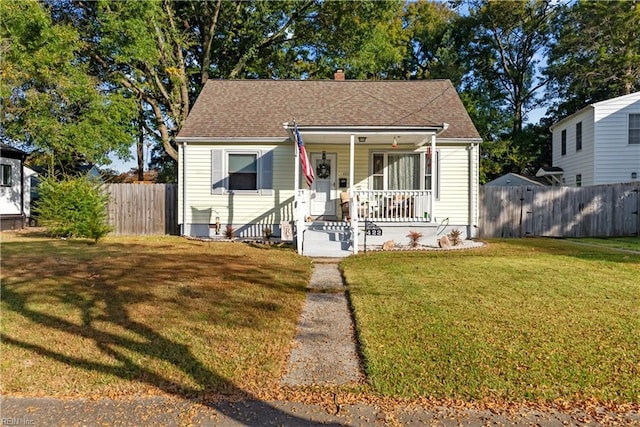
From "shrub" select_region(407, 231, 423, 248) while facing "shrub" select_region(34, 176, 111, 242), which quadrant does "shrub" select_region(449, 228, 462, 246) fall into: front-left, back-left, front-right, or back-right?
back-right

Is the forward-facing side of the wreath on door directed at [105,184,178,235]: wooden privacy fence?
no

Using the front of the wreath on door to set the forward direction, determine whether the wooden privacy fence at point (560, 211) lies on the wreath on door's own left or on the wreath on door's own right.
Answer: on the wreath on door's own left

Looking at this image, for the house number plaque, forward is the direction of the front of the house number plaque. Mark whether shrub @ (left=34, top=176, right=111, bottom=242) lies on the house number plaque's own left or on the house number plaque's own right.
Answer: on the house number plaque's own right

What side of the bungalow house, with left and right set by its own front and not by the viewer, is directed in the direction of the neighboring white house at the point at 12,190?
right

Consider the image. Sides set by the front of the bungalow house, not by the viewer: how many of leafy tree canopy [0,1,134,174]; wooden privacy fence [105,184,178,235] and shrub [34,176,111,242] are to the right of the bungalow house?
3

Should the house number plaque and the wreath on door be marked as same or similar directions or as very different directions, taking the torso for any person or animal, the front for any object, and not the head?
same or similar directions

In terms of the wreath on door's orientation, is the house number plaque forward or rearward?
forward

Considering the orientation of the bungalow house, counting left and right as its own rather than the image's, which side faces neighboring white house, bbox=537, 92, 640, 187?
left

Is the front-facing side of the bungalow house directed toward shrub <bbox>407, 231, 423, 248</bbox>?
no

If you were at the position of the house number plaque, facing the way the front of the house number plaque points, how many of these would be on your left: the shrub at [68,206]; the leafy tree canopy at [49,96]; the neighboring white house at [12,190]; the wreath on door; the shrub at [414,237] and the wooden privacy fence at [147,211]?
1

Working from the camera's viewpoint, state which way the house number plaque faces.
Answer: facing the viewer

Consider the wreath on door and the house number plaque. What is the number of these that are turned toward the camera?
2

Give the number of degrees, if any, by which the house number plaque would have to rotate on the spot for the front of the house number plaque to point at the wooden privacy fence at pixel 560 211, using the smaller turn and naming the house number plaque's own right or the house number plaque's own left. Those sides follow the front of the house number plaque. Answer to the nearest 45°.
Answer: approximately 135° to the house number plaque's own left

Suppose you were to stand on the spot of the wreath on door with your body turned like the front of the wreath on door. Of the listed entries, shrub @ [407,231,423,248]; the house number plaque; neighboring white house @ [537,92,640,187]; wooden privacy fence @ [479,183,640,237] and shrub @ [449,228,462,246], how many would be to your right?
0

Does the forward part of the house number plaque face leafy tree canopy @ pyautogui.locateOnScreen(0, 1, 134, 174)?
no

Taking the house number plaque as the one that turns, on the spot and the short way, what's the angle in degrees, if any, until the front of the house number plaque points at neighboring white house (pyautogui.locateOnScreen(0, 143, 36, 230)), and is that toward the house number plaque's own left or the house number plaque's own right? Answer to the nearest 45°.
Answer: approximately 90° to the house number plaque's own right
